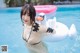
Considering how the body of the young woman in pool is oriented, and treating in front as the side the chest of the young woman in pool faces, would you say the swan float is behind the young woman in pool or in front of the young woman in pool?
behind

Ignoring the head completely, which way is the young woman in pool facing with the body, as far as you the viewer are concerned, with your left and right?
facing the viewer and to the left of the viewer
